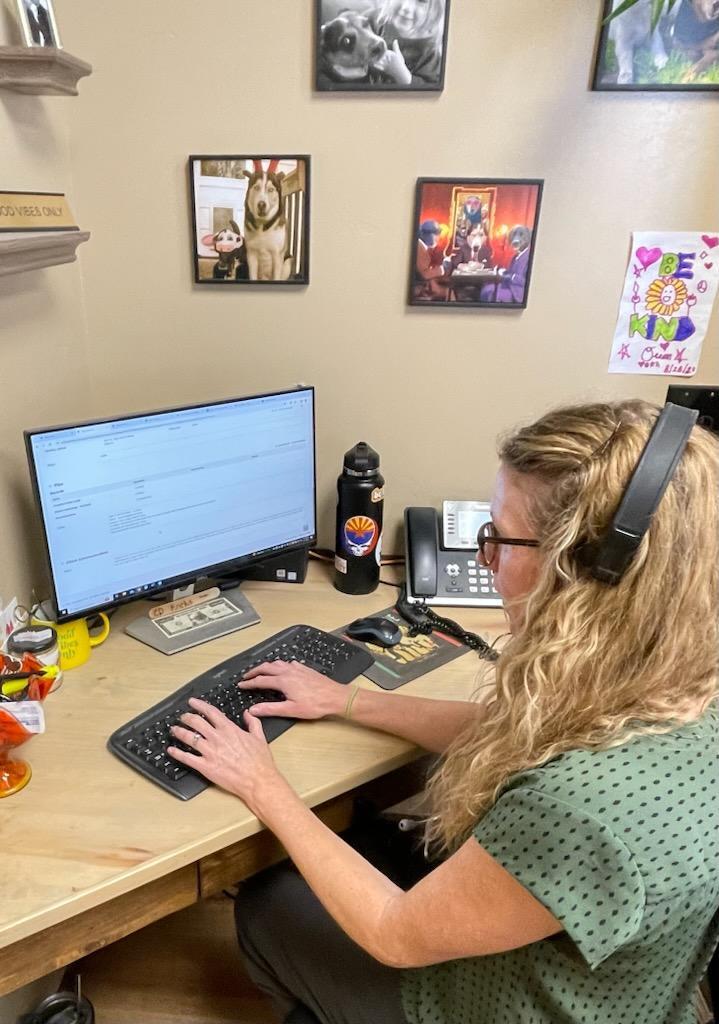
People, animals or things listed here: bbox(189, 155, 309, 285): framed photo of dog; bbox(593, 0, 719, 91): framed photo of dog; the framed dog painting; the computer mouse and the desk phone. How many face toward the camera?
4

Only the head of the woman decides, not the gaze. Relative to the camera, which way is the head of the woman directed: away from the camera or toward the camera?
away from the camera

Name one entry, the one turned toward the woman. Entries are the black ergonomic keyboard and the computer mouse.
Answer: the black ergonomic keyboard

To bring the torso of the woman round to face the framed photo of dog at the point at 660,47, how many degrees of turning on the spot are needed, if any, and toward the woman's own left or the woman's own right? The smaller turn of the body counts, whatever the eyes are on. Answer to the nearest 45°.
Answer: approximately 45° to the woman's own right

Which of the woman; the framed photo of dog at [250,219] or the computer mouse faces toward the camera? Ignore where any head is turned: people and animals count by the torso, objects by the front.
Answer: the framed photo of dog

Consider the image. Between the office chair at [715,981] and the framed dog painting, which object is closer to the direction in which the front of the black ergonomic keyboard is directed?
the office chair

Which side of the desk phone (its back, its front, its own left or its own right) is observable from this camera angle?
front

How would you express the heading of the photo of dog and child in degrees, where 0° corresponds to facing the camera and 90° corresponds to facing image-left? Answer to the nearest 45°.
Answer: approximately 0°

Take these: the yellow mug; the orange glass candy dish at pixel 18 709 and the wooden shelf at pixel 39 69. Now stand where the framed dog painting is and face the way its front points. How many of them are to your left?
0

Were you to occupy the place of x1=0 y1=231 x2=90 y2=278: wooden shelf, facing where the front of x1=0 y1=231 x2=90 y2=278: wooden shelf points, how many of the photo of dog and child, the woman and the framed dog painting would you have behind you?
0

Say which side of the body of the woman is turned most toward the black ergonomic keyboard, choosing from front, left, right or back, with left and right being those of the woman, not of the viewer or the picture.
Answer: front

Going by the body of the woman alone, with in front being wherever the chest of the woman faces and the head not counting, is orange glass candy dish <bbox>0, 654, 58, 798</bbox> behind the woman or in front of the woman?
in front

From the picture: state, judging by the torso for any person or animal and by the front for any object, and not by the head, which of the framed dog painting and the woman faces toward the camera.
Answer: the framed dog painting

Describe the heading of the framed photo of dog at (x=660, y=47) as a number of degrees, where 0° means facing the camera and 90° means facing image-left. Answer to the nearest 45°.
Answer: approximately 0°
